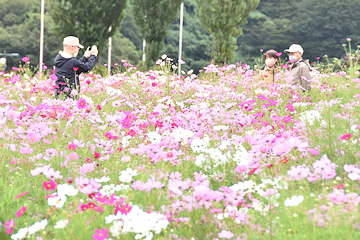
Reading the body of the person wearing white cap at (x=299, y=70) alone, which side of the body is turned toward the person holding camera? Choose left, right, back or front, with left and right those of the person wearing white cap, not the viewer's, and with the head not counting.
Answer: front

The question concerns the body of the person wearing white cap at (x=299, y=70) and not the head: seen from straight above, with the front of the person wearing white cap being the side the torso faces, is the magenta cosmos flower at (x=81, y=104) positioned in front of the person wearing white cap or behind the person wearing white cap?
in front

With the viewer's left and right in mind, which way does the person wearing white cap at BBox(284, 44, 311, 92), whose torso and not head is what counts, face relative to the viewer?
facing the viewer and to the left of the viewer

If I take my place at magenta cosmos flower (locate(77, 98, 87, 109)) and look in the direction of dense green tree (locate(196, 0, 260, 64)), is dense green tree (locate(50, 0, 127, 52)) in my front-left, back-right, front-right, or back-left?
front-left

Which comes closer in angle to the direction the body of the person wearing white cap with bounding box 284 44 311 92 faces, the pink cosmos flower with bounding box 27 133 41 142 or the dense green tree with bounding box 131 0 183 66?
the pink cosmos flower

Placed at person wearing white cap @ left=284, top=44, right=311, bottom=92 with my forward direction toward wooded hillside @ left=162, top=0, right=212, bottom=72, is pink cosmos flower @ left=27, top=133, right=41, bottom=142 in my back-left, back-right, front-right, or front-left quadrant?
back-left

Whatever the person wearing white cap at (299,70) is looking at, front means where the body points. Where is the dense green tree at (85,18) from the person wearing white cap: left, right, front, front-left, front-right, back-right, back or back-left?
right

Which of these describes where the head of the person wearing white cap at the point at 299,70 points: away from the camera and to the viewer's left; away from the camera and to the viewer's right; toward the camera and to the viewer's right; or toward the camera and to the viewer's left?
toward the camera and to the viewer's left
